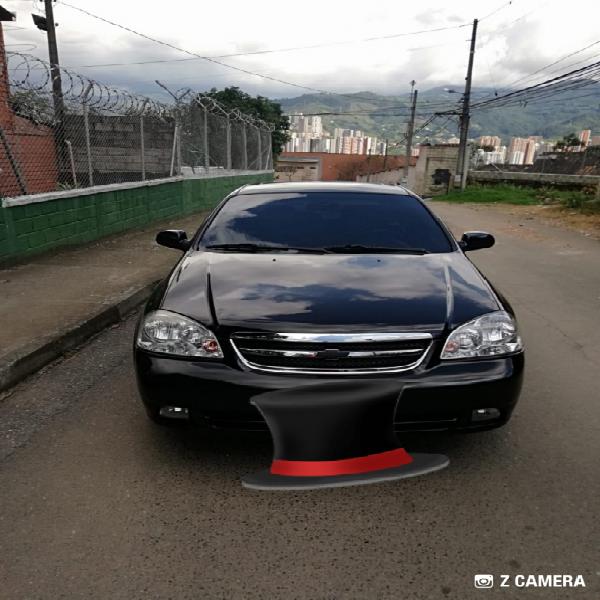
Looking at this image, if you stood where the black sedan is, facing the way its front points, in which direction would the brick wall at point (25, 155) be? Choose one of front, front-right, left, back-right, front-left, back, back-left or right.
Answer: back-right

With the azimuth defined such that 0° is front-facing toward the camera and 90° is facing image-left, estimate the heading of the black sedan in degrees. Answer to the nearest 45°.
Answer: approximately 0°

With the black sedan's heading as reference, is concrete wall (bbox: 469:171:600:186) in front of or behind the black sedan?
behind

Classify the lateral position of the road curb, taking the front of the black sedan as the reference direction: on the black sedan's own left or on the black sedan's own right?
on the black sedan's own right

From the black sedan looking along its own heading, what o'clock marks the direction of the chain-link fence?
The chain-link fence is roughly at 5 o'clock from the black sedan.
